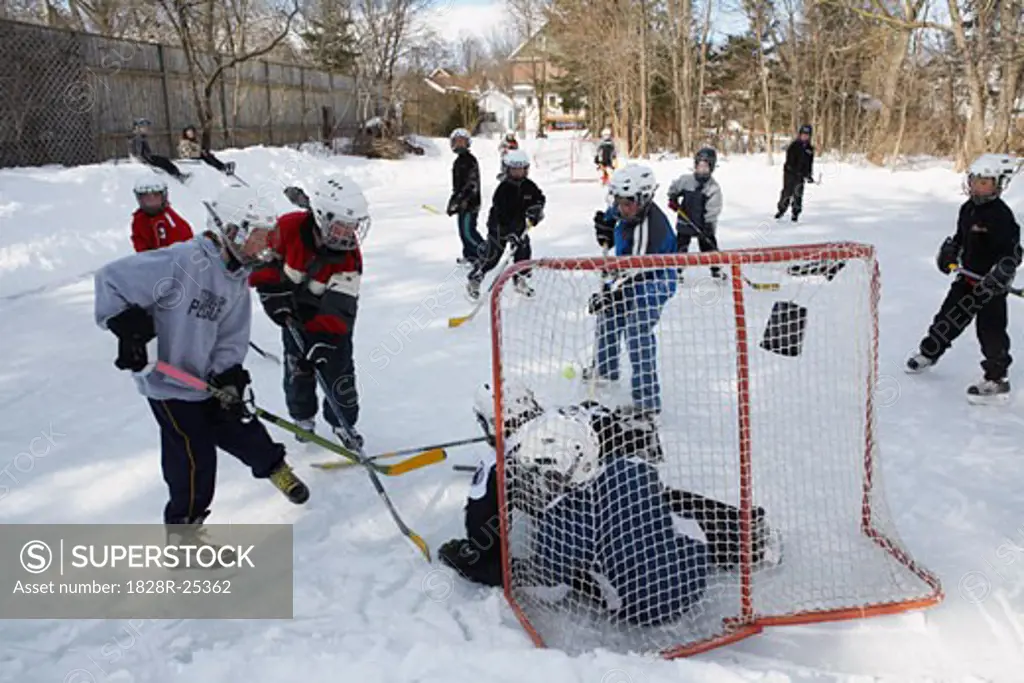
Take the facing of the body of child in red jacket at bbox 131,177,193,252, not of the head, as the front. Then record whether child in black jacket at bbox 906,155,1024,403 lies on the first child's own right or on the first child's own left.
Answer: on the first child's own left

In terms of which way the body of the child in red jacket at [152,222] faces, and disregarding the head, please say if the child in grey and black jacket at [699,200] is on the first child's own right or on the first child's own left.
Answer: on the first child's own left

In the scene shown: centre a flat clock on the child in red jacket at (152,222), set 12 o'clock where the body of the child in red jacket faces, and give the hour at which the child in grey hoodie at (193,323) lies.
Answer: The child in grey hoodie is roughly at 12 o'clock from the child in red jacket.

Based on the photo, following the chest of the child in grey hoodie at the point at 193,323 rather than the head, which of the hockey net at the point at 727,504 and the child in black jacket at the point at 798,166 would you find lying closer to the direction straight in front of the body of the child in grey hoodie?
the hockey net
